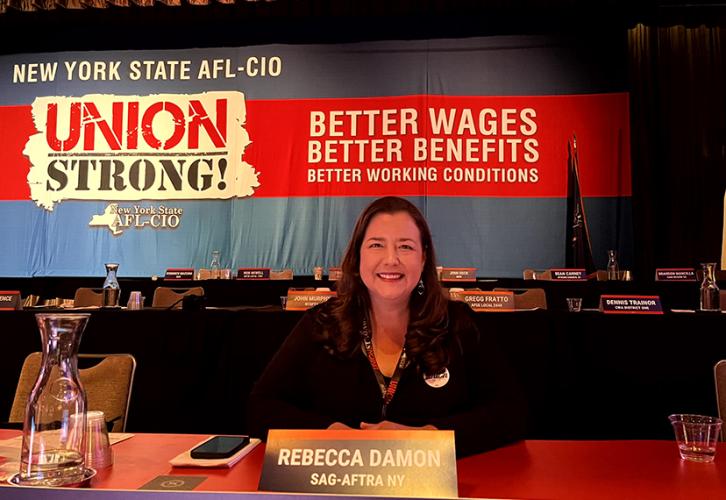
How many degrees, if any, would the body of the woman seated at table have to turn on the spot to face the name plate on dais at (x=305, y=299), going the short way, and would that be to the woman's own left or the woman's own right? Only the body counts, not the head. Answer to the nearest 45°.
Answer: approximately 180°

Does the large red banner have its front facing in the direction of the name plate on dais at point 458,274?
yes

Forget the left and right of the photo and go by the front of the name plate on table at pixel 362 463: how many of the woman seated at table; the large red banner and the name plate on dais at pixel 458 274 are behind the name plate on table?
3

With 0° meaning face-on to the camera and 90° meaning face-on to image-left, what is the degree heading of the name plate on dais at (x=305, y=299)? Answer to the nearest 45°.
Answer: approximately 0°

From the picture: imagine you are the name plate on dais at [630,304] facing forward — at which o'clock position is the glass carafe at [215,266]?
The glass carafe is roughly at 4 o'clock from the name plate on dais.

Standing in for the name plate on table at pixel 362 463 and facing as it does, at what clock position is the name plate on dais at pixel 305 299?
The name plate on dais is roughly at 6 o'clock from the name plate on table.

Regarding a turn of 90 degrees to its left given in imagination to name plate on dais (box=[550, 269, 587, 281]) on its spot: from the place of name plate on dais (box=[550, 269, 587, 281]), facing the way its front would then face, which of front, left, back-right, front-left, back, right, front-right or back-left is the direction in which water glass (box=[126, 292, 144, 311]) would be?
back-right

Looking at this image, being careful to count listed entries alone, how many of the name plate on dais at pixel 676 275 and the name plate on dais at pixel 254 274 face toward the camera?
2

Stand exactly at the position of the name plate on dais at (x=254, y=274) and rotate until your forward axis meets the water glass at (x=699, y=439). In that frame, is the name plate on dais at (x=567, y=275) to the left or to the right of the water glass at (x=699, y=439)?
left
